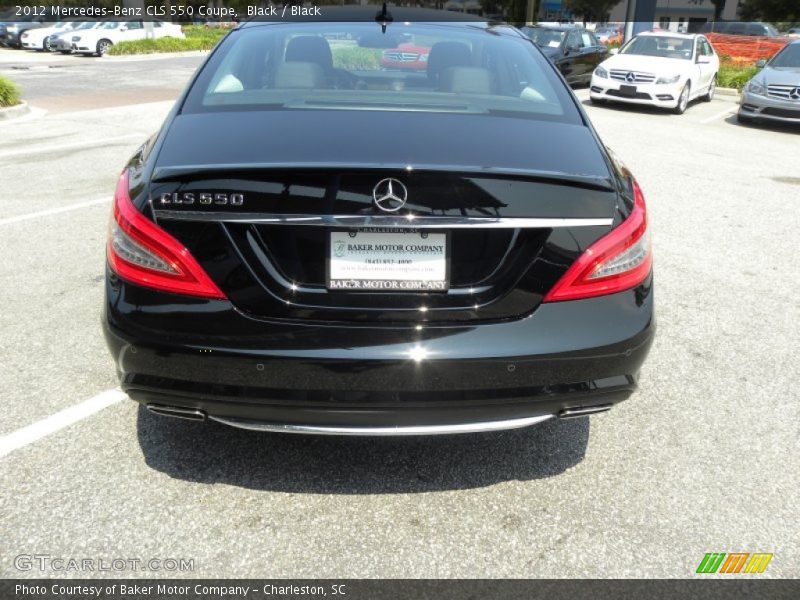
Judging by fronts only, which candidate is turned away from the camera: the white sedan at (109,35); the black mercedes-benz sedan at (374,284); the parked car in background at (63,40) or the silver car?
the black mercedes-benz sedan

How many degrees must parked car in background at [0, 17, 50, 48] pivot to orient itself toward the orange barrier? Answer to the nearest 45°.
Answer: approximately 90° to its left

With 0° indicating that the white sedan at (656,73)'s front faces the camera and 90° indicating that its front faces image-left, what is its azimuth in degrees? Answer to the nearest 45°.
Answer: approximately 45°

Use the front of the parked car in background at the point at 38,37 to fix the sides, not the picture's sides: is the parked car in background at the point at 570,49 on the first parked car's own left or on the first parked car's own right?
on the first parked car's own left

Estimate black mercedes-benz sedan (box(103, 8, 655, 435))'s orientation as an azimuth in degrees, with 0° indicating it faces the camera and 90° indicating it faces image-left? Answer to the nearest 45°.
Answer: approximately 180°

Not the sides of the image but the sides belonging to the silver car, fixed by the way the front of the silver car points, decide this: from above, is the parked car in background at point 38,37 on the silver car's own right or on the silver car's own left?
on the silver car's own right

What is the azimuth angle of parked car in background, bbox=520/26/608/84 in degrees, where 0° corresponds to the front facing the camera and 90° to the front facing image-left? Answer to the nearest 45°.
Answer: approximately 45°

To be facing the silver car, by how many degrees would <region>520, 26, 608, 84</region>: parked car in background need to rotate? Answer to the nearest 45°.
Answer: approximately 90° to its left
